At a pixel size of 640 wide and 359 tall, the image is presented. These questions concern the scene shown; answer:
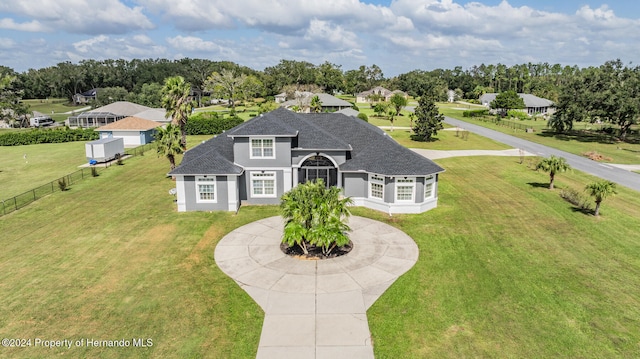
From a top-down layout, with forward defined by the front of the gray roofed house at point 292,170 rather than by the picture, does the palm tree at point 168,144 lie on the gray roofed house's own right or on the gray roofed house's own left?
on the gray roofed house's own right

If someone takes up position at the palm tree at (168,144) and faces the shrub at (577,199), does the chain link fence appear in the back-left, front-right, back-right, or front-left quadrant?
back-right

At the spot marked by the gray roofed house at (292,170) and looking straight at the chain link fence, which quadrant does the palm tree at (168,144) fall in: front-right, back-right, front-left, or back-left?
front-right

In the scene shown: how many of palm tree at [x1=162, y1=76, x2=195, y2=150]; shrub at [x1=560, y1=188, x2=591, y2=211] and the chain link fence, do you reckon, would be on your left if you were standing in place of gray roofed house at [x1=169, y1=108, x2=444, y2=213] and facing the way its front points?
1

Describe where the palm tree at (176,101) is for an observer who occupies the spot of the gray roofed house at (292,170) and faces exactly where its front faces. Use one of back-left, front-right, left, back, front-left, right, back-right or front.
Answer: back-right

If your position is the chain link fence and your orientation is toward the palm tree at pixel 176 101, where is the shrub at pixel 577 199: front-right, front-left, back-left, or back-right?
front-right

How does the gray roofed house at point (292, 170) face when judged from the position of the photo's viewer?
facing the viewer

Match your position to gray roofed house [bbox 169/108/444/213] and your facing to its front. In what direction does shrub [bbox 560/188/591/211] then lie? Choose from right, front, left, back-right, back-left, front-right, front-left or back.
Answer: left

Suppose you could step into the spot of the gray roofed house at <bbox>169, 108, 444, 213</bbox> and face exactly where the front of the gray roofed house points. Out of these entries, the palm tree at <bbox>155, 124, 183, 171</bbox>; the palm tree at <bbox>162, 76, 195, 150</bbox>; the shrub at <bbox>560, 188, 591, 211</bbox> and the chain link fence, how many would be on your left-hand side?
1

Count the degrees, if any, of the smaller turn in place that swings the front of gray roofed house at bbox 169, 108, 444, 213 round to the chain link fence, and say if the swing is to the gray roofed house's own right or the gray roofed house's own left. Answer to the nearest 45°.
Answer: approximately 90° to the gray roofed house's own right

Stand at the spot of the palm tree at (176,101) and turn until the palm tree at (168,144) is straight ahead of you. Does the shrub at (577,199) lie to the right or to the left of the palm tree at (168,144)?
left
